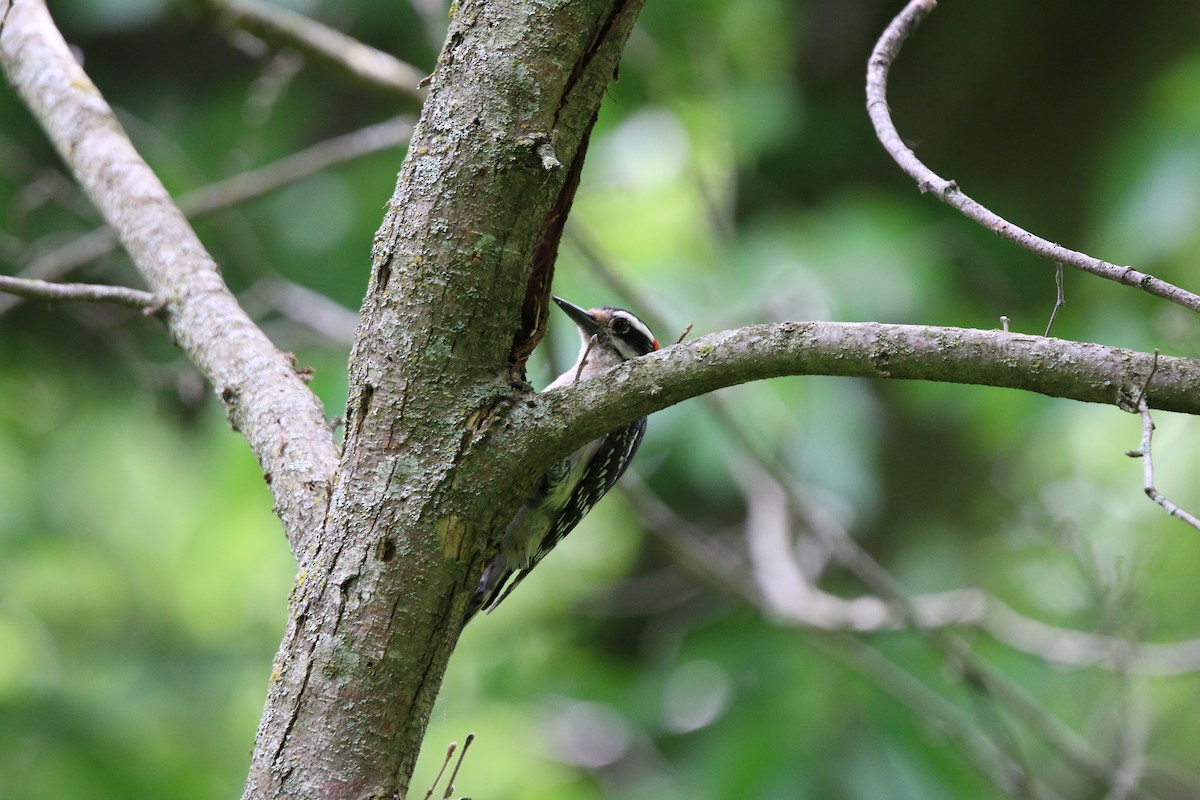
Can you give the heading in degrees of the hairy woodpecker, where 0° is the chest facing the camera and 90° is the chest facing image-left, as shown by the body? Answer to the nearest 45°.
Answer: approximately 90°

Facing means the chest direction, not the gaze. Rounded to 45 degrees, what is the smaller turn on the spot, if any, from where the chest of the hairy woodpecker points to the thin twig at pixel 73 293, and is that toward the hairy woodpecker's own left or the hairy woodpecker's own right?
approximately 45° to the hairy woodpecker's own left

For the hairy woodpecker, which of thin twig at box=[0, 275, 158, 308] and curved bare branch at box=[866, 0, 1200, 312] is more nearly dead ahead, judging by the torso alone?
the thin twig
